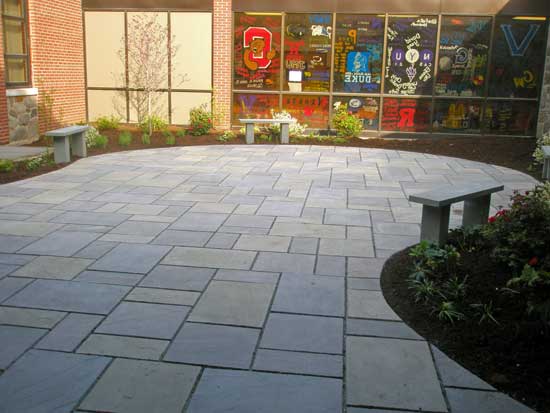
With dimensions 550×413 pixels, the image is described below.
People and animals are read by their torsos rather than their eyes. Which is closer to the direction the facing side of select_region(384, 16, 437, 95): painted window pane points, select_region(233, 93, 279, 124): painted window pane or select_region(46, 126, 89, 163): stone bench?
the stone bench

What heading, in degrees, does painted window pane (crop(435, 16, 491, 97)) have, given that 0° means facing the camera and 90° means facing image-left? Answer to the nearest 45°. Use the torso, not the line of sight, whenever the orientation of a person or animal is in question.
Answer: approximately 0°

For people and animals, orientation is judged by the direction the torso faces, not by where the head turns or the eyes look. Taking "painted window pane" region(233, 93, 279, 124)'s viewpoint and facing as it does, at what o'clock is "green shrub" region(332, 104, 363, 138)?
The green shrub is roughly at 10 o'clock from the painted window pane.

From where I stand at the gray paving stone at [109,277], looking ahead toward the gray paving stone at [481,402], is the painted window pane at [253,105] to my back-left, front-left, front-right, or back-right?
back-left

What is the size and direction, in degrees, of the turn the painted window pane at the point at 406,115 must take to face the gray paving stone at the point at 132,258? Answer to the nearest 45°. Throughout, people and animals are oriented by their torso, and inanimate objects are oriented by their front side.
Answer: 0° — it already faces it

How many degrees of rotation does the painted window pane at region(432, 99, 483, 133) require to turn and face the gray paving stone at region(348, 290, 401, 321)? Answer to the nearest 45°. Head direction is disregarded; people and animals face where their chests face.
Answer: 0° — it already faces it
